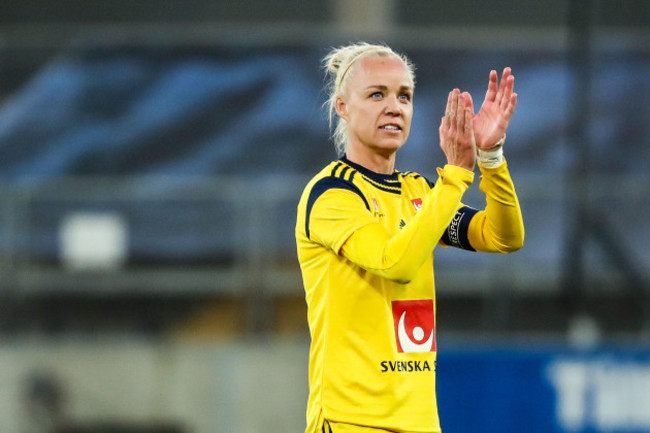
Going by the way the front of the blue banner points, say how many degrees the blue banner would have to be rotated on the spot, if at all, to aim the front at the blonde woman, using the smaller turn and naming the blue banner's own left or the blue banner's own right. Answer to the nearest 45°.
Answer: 0° — it already faces them

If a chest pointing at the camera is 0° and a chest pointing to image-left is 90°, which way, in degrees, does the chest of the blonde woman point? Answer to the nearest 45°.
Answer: approximately 315°

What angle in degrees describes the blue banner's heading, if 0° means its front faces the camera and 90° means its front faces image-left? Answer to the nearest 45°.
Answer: approximately 0°

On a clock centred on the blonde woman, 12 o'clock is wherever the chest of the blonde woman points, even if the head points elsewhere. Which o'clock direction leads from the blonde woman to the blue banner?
The blue banner is roughly at 8 o'clock from the blonde woman.
